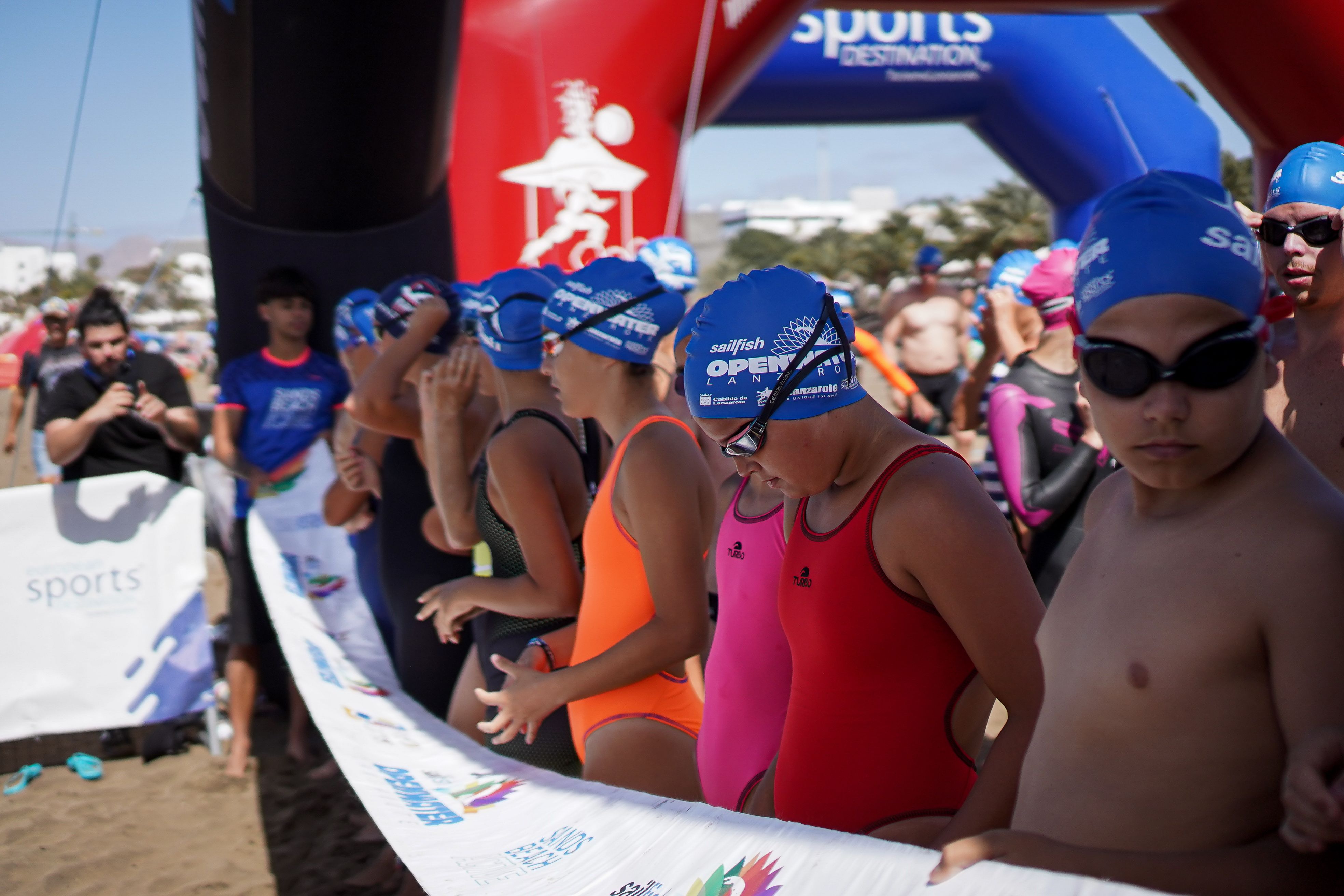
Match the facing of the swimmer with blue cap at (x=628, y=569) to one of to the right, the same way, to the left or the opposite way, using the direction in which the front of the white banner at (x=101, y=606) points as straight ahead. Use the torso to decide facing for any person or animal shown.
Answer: to the right

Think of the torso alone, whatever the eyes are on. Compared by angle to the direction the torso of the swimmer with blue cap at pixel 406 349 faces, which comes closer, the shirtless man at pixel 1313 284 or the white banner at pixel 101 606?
the white banner

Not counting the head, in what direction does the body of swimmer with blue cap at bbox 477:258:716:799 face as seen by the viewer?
to the viewer's left

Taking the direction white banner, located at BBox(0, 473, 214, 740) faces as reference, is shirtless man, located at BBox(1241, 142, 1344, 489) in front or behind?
in front

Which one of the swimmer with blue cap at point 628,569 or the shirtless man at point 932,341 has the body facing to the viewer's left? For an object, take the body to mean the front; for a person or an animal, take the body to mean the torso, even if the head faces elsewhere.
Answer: the swimmer with blue cap

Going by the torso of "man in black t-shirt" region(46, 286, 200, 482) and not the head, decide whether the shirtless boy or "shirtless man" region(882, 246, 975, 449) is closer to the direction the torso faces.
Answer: the shirtless boy

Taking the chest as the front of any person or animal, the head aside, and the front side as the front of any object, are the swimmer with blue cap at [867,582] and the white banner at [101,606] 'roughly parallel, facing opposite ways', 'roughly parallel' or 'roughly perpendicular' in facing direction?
roughly perpendicular

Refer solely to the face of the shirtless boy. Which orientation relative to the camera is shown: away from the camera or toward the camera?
toward the camera

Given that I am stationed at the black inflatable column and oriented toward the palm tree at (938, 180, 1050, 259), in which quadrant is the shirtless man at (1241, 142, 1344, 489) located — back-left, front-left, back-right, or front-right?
back-right

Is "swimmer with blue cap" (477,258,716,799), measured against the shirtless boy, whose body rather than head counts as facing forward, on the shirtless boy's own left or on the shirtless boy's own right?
on the shirtless boy's own right

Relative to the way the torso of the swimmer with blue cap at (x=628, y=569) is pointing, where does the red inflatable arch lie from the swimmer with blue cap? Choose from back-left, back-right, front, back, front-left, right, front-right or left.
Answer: right

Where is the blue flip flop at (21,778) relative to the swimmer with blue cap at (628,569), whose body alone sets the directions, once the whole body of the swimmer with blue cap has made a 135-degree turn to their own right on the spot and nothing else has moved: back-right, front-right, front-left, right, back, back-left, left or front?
left

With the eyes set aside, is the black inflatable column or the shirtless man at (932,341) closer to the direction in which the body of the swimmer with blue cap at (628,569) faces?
the black inflatable column

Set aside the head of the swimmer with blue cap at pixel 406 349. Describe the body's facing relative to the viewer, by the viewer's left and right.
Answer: facing to the left of the viewer

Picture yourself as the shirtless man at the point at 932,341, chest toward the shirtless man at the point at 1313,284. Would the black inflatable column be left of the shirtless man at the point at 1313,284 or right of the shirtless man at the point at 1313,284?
right

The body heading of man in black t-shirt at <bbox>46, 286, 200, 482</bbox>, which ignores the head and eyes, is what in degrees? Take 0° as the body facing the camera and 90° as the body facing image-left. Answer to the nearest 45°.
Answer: approximately 0°
